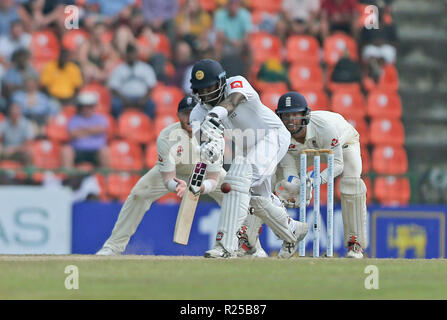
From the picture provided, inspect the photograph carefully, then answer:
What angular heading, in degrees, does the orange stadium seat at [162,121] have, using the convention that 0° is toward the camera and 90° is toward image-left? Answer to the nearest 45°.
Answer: approximately 0°

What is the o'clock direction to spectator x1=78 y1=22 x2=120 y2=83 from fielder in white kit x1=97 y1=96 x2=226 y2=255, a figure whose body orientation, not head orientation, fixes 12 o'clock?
The spectator is roughly at 7 o'clock from the fielder in white kit.

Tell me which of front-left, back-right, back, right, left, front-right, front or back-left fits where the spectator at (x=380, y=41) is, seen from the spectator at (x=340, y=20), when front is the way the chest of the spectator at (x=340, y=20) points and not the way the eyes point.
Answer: left

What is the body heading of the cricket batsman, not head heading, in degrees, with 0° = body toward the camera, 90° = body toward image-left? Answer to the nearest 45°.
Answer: approximately 45°

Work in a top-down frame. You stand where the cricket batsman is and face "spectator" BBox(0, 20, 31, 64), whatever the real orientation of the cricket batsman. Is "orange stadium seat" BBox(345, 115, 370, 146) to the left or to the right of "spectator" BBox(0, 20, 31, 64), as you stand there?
right

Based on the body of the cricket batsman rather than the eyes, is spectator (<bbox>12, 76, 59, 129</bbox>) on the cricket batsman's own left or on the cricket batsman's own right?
on the cricket batsman's own right

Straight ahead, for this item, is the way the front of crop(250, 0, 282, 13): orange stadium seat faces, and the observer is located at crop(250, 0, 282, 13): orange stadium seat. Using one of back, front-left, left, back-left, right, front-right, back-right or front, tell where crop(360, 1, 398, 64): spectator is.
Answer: left
